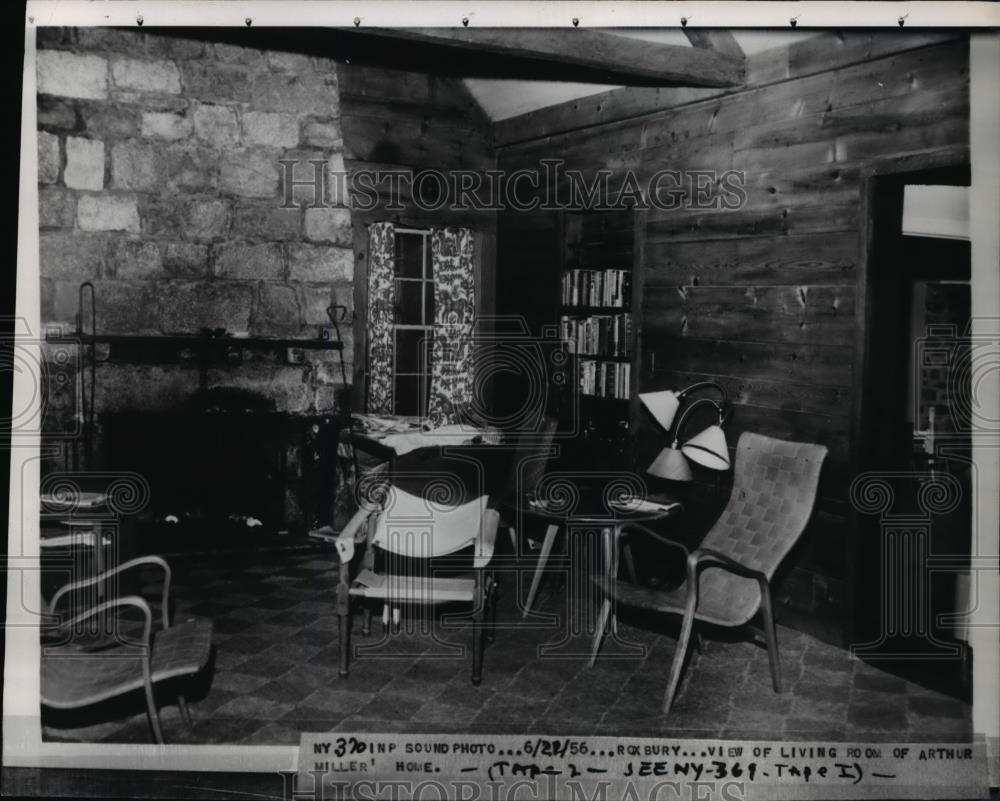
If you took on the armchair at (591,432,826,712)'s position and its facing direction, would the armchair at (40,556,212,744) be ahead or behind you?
ahead

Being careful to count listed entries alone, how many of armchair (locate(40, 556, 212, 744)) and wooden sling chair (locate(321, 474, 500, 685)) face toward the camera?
1

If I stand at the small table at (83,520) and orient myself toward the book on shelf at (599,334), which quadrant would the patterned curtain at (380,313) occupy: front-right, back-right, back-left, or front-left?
front-left

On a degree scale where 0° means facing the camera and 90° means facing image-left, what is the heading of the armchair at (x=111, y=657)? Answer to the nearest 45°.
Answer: approximately 270°

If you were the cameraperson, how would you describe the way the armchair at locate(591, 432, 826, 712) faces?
facing the viewer and to the left of the viewer

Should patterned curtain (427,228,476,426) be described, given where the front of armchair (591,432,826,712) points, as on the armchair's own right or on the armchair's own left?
on the armchair's own right

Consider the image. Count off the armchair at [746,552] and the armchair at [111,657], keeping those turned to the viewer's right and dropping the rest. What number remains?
1
